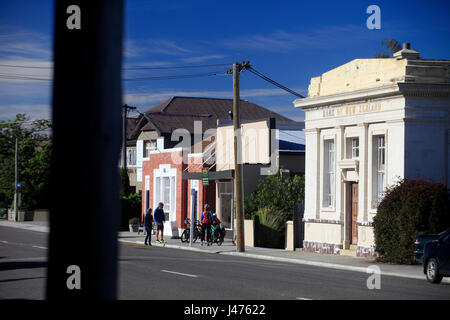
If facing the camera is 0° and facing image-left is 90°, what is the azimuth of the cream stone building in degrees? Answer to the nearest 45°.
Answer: approximately 45°

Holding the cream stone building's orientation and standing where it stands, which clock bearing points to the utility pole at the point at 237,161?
The utility pole is roughly at 2 o'clock from the cream stone building.

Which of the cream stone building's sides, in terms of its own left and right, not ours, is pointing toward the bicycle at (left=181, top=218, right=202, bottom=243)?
right

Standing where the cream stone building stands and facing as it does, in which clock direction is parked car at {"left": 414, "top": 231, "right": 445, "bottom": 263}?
The parked car is roughly at 10 o'clock from the cream stone building.

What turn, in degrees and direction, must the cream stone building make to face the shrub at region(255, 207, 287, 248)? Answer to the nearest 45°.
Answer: approximately 90° to its right

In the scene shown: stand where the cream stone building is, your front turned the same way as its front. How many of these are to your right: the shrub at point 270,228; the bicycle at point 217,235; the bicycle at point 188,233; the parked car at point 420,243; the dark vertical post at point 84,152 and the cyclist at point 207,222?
4

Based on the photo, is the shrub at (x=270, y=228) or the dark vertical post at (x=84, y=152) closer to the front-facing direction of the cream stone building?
the dark vertical post

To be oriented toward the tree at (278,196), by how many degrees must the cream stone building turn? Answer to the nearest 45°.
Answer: approximately 90° to its right

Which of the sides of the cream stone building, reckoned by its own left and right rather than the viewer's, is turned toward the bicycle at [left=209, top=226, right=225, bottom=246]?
right

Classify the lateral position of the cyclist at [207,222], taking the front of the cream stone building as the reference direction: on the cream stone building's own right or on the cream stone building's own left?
on the cream stone building's own right
